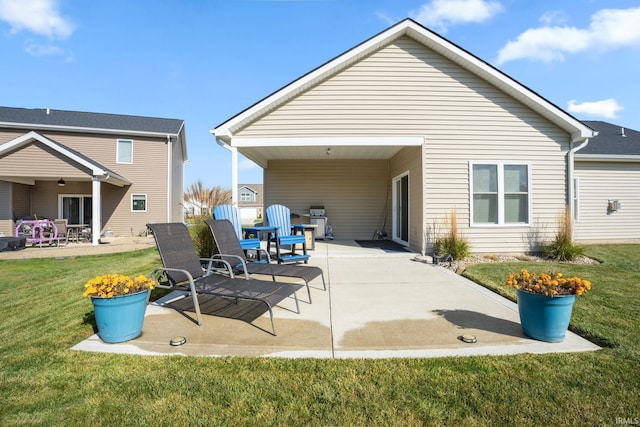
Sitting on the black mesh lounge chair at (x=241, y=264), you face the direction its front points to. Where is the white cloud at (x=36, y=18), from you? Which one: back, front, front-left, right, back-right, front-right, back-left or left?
back

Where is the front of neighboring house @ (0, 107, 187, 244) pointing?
away from the camera

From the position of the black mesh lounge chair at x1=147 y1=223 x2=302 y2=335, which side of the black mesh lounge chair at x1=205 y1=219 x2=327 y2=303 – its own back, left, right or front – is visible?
right

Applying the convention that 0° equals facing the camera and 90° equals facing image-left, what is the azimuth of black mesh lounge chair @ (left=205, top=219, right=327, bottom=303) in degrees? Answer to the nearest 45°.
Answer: approximately 315°

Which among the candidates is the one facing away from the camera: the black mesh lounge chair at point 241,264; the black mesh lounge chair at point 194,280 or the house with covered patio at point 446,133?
the house with covered patio

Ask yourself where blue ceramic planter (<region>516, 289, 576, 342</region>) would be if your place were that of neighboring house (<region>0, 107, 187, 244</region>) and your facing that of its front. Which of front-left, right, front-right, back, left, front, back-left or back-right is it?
back

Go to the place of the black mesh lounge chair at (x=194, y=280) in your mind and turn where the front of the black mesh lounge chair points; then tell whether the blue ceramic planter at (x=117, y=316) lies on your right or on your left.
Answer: on your right

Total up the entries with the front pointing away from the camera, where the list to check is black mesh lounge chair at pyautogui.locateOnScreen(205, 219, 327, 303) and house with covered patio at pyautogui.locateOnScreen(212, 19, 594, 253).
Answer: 1

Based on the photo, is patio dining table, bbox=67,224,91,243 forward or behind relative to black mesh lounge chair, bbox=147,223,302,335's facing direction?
behind

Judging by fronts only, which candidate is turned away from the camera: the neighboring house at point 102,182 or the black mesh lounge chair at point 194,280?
the neighboring house

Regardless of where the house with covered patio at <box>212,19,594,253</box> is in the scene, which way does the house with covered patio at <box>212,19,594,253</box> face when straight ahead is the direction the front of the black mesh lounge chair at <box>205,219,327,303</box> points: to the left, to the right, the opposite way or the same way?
to the left

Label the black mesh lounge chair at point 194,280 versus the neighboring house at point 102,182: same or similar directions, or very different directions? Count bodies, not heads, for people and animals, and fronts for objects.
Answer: very different directions

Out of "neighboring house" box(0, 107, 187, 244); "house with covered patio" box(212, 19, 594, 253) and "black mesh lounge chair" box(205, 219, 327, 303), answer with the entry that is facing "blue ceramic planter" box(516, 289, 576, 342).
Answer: the black mesh lounge chair

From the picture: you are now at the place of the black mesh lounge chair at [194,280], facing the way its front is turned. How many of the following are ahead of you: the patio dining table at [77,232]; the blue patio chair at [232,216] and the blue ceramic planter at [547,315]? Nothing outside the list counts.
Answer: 1

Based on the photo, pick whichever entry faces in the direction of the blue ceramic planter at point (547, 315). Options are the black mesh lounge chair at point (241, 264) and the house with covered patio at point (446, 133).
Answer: the black mesh lounge chair
